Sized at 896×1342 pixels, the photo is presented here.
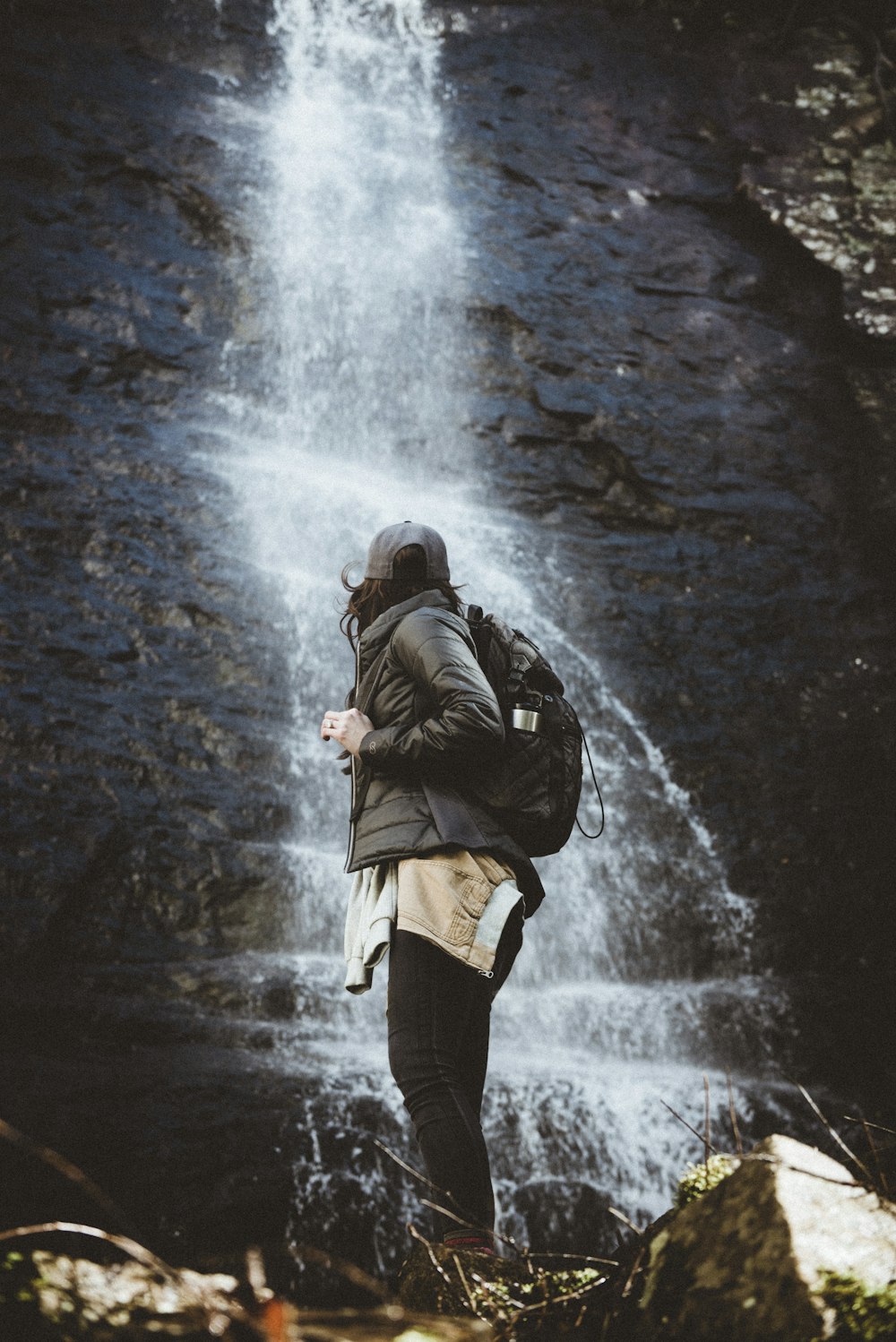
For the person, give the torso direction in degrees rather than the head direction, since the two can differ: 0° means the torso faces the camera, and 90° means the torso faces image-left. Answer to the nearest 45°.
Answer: approximately 90°

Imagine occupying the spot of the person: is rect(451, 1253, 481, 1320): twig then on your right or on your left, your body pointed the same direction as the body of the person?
on your left
